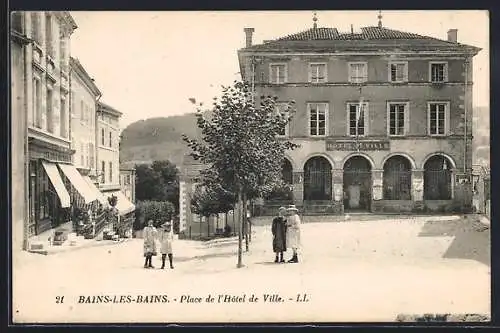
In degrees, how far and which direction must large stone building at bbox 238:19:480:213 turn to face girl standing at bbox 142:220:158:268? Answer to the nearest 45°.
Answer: approximately 90° to its right

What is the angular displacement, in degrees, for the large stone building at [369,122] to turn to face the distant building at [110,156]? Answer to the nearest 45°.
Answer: approximately 90° to its right

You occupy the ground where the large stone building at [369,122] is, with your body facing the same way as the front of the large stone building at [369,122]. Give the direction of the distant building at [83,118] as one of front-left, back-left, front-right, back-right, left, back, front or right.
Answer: right
